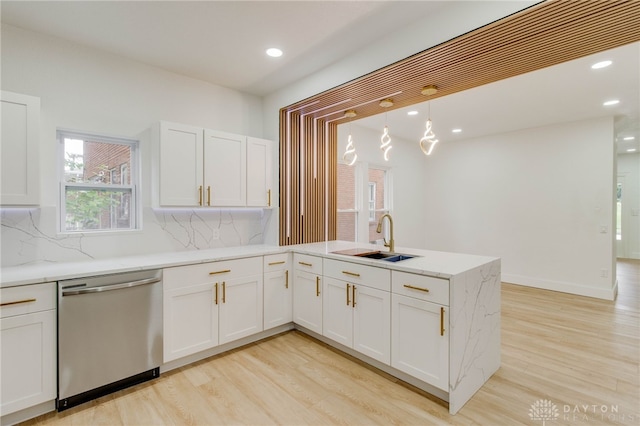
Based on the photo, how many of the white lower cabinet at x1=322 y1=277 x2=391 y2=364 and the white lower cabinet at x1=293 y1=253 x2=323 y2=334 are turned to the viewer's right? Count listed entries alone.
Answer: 0

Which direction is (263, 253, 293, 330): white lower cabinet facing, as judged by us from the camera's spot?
facing the viewer and to the right of the viewer

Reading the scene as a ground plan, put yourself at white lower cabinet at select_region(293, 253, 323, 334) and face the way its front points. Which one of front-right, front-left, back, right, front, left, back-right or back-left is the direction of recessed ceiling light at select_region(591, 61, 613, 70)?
back-left

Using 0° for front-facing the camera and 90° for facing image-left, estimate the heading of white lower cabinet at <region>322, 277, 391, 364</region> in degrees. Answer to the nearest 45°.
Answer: approximately 45°

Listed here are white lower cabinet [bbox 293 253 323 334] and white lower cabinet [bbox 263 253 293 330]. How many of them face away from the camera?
0
